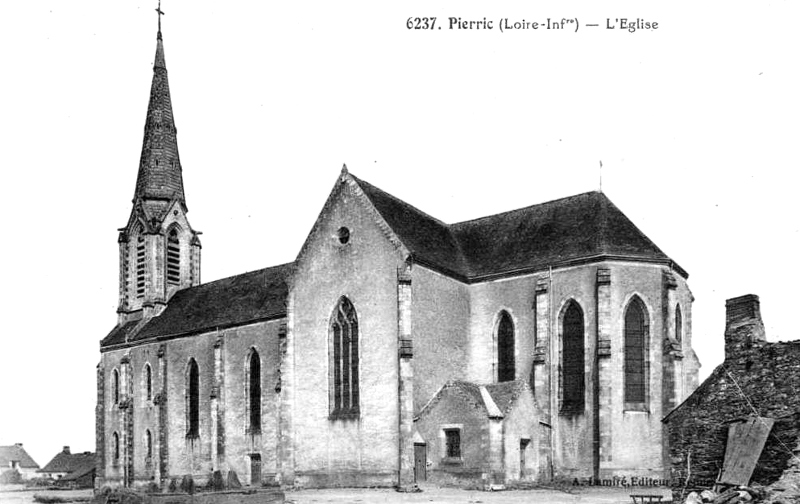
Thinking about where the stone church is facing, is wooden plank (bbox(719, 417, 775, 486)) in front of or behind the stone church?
behind

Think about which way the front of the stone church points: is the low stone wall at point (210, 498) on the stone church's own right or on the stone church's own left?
on the stone church's own left

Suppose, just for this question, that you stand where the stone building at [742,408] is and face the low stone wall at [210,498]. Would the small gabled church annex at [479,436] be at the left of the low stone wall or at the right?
right

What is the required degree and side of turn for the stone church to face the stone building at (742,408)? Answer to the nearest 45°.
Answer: approximately 135° to its left

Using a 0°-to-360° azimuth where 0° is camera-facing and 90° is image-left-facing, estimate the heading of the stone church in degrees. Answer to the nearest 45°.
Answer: approximately 135°
